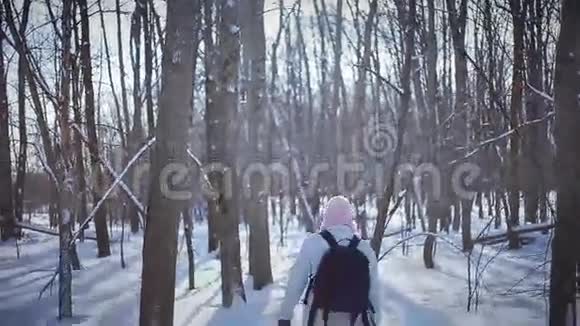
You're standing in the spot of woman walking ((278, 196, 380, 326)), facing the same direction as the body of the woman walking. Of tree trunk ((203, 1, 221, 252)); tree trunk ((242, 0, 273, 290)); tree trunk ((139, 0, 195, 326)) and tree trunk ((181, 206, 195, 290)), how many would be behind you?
0

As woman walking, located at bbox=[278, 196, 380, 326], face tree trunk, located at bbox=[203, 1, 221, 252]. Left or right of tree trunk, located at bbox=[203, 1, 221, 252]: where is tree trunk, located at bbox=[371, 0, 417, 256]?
right

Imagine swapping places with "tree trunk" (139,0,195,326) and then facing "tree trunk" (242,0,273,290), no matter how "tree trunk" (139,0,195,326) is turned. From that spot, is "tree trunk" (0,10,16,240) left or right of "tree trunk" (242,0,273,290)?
left

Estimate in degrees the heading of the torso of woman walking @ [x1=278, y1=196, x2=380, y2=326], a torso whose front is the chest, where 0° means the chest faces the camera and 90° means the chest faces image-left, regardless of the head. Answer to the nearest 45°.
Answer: approximately 180°

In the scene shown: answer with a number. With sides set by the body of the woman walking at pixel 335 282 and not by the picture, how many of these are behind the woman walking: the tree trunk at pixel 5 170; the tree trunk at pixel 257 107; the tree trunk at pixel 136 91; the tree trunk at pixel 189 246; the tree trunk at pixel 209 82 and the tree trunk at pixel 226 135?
0

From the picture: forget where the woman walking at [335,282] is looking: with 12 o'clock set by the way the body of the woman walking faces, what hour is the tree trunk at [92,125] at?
The tree trunk is roughly at 11 o'clock from the woman walking.

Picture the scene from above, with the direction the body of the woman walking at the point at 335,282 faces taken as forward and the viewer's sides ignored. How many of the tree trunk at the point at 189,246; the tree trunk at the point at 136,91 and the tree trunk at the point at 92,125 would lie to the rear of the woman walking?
0

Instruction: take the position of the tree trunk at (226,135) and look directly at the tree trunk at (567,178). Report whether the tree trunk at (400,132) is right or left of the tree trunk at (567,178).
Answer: left

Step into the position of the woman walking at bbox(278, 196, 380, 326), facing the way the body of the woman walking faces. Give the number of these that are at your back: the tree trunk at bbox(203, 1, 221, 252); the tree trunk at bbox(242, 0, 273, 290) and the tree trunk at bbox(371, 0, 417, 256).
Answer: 0

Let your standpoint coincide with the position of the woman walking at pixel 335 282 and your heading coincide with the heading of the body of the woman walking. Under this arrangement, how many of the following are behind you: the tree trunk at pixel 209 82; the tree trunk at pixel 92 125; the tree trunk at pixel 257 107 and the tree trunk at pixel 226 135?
0

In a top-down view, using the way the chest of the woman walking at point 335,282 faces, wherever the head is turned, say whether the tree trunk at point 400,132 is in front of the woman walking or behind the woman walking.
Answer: in front

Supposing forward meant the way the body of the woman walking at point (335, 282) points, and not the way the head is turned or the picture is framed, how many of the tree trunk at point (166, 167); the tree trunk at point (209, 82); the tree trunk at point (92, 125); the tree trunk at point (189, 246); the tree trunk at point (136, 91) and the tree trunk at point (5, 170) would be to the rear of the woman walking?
0

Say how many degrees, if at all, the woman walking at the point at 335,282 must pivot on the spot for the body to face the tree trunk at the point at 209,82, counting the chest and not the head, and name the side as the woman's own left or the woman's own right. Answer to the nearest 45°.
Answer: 0° — they already face it

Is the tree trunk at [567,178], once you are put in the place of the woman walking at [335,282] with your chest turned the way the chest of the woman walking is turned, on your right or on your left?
on your right

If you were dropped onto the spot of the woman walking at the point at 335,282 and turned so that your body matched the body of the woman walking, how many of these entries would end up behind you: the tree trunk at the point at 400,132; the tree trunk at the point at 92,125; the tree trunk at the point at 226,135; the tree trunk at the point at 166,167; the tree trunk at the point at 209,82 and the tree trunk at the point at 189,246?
0

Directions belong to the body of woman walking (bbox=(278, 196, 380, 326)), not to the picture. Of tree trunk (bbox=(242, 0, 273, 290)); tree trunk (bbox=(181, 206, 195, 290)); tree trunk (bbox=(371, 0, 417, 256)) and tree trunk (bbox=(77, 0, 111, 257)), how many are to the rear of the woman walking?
0

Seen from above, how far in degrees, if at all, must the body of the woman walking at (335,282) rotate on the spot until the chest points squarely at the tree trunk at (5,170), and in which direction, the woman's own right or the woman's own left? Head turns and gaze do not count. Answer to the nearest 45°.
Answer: approximately 45° to the woman's own left

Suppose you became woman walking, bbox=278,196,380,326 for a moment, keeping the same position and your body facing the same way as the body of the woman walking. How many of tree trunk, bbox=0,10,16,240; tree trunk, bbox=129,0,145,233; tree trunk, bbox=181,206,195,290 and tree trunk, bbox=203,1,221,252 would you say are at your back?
0
